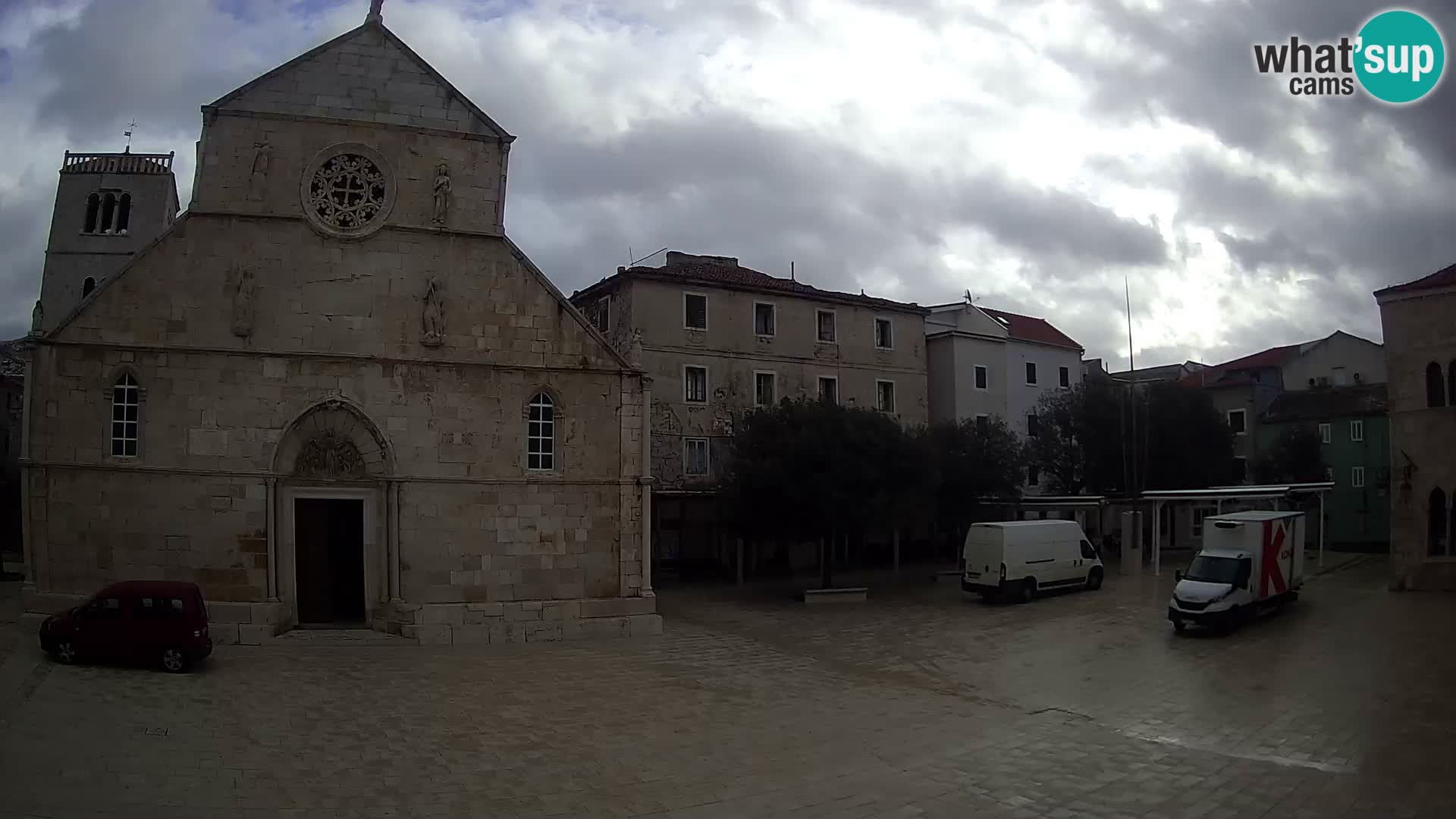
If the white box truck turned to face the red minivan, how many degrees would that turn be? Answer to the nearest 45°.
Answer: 0° — it already faces it

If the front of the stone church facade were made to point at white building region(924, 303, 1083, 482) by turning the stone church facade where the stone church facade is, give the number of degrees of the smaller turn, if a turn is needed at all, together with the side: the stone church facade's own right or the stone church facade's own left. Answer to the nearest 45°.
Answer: approximately 135° to the stone church facade's own left

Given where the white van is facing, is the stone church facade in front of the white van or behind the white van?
behind

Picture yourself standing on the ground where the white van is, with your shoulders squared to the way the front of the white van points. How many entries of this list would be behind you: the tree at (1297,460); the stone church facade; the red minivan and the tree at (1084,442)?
2

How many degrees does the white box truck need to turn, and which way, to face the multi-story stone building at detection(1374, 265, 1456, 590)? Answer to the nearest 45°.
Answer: approximately 180°

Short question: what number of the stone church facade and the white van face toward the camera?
1

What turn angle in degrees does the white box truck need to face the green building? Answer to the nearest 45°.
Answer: approximately 135° to its right

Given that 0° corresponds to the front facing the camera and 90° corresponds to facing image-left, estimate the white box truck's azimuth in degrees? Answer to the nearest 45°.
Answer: approximately 45°

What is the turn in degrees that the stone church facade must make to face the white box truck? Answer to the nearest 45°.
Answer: approximately 90° to its left
